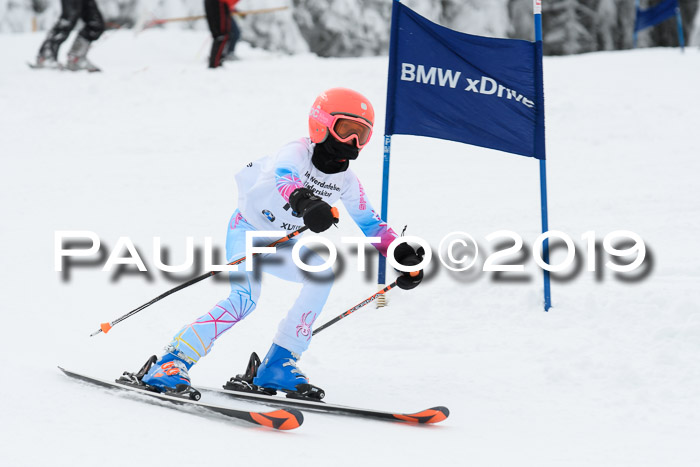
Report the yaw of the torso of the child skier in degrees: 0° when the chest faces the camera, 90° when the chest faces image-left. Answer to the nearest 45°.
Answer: approximately 315°

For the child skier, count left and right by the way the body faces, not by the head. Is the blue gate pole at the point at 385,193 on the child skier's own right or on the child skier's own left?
on the child skier's own left

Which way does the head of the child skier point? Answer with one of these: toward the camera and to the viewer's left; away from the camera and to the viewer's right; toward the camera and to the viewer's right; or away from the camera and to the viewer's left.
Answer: toward the camera and to the viewer's right

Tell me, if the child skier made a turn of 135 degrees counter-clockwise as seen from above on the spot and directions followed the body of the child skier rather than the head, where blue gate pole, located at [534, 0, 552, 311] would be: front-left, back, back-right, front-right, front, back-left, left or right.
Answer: front-right

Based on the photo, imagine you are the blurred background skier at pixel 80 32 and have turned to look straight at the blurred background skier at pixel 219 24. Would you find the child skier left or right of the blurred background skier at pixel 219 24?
right

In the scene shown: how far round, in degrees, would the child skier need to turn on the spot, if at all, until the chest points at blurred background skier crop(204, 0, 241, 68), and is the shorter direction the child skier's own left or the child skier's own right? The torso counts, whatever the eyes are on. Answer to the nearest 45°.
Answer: approximately 135° to the child skier's own left
